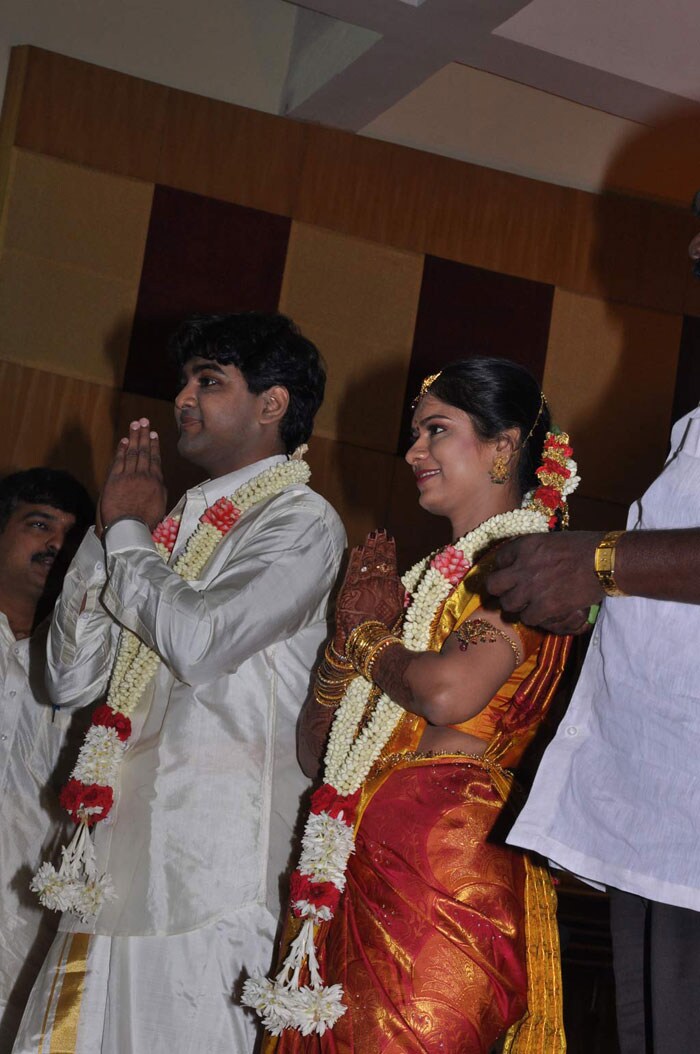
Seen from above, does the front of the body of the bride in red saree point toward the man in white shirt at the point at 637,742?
no

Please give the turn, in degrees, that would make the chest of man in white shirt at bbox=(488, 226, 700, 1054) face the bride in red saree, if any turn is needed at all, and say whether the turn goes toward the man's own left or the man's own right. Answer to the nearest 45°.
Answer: approximately 45° to the man's own right

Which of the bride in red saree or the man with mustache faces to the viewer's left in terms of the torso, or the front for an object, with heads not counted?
the bride in red saree

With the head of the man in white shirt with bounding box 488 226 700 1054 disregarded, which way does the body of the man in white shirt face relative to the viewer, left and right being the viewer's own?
facing to the left of the viewer

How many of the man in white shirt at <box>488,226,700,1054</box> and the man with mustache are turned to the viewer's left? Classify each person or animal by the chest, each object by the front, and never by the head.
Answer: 1

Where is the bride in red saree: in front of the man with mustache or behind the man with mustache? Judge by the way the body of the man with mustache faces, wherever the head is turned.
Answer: in front

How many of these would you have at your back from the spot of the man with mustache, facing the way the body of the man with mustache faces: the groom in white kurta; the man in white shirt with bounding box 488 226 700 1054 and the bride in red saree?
0

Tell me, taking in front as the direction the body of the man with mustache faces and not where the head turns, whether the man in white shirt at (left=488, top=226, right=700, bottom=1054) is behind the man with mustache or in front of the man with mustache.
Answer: in front

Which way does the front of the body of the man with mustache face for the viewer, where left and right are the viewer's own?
facing the viewer and to the right of the viewer

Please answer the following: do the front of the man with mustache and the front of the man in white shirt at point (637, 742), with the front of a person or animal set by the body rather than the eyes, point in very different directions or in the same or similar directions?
very different directions

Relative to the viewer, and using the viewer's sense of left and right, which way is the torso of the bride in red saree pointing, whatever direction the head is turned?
facing to the left of the viewer

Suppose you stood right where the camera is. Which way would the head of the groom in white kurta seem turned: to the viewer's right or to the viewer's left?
to the viewer's left
